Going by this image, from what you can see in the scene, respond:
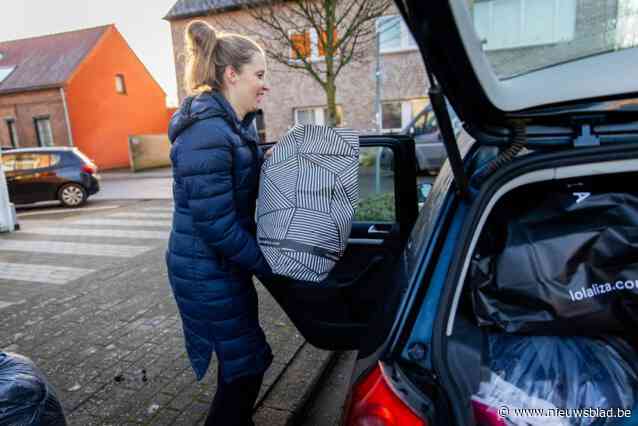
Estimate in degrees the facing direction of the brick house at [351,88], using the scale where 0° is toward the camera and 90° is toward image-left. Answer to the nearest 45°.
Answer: approximately 0°

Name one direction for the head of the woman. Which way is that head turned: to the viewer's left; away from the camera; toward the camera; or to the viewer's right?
to the viewer's right

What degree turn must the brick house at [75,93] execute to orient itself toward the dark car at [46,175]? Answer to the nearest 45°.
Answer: approximately 45° to its left

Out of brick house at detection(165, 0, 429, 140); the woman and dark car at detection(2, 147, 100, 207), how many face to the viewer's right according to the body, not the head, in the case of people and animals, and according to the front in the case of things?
1

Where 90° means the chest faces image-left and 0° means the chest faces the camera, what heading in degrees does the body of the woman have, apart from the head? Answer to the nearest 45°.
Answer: approximately 270°

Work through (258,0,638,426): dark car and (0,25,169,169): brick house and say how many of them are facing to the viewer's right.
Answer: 0

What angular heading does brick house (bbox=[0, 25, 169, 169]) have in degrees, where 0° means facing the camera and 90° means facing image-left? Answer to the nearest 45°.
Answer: approximately 45°

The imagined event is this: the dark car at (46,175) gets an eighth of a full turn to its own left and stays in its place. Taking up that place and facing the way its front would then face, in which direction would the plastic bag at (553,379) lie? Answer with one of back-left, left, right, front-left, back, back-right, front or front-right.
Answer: front-left

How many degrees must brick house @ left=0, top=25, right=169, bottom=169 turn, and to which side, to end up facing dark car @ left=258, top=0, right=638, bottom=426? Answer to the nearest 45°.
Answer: approximately 45° to its left

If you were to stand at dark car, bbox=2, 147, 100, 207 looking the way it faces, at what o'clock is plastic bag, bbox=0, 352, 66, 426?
The plastic bag is roughly at 9 o'clock from the dark car.

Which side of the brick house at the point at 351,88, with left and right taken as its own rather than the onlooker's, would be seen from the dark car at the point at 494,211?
front

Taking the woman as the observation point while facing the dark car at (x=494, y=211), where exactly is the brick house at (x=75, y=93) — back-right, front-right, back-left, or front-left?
back-left

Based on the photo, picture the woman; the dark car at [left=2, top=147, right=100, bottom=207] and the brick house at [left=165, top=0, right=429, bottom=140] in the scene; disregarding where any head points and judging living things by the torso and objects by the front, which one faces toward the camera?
the brick house
